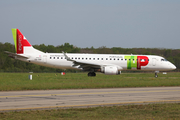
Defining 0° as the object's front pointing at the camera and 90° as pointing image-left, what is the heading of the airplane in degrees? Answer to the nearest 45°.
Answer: approximately 270°
